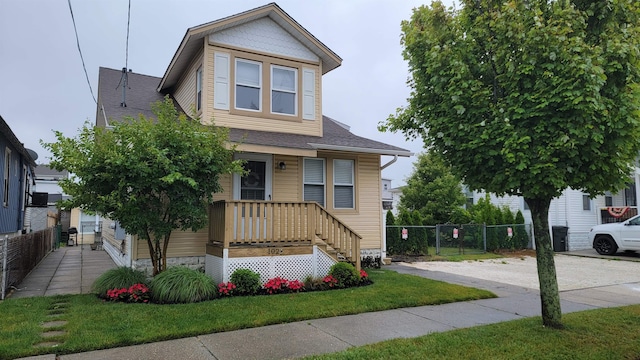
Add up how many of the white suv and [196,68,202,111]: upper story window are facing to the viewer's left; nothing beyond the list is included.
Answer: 2

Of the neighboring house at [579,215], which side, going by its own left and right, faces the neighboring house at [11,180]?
right

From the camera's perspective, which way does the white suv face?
to the viewer's left

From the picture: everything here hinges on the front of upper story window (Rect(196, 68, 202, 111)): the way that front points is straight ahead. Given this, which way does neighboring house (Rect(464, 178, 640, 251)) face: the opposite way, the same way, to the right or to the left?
to the left

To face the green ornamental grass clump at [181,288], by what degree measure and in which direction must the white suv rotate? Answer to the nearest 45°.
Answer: approximately 45° to its left

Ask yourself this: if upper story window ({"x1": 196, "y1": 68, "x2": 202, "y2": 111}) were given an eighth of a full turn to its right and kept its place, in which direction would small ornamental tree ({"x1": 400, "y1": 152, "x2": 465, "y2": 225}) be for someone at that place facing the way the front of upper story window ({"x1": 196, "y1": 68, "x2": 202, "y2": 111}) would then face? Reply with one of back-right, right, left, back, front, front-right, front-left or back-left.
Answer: right

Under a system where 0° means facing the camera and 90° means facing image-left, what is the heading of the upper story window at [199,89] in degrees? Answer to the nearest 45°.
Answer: approximately 90°

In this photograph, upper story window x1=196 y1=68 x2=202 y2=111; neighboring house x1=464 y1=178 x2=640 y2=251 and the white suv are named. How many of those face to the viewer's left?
2

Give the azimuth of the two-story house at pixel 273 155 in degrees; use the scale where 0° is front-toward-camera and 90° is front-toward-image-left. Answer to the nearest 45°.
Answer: approximately 315°
